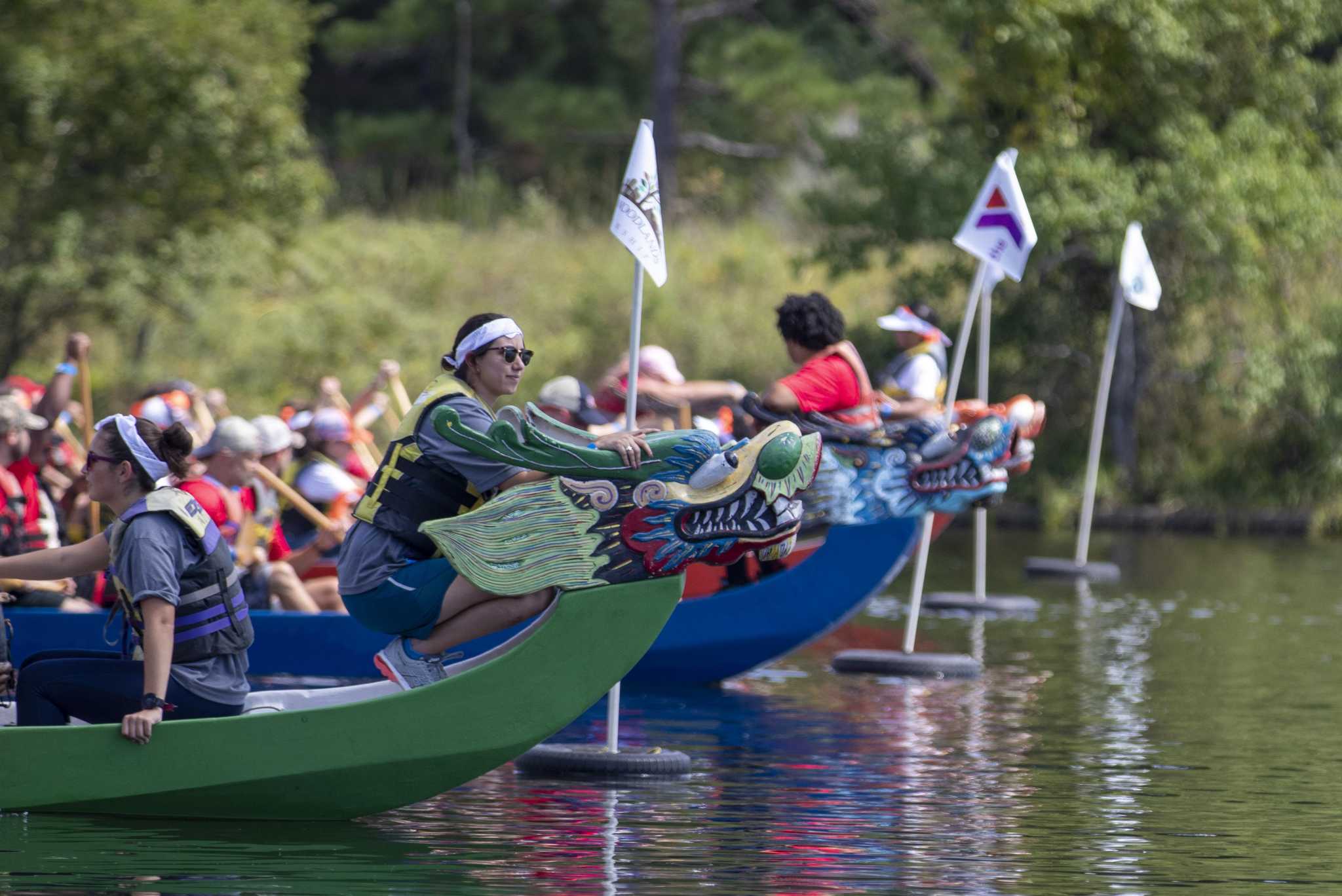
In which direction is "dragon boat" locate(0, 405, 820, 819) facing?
to the viewer's right

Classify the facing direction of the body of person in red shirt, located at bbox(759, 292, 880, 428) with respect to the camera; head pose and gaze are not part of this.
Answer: to the viewer's left

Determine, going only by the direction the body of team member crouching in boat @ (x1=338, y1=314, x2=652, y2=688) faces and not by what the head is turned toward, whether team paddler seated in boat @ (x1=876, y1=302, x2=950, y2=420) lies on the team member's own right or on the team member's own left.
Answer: on the team member's own left

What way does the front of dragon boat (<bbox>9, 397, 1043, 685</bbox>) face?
to the viewer's right

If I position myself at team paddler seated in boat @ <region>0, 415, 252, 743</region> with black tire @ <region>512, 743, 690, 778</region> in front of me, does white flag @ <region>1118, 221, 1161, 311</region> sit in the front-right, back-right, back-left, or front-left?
front-left

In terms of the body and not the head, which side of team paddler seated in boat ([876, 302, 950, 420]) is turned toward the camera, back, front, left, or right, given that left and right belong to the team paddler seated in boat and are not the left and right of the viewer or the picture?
left

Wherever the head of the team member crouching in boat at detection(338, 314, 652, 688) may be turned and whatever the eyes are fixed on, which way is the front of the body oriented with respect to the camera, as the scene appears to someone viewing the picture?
to the viewer's right

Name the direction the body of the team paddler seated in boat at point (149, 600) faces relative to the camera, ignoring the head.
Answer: to the viewer's left

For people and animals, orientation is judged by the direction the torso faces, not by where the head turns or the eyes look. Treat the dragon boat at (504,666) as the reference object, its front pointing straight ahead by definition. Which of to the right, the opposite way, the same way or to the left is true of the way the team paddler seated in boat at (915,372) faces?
the opposite way

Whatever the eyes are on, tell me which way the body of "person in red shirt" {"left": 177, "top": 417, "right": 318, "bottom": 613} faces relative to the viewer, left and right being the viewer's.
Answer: facing to the right of the viewer
